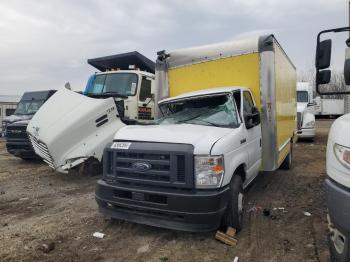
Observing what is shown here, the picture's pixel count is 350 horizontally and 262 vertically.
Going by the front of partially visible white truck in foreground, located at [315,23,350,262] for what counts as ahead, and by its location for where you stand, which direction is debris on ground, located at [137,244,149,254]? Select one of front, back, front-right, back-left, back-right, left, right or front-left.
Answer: right

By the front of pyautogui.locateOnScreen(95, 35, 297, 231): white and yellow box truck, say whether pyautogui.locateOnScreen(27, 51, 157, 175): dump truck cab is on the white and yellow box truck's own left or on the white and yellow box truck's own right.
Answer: on the white and yellow box truck's own right

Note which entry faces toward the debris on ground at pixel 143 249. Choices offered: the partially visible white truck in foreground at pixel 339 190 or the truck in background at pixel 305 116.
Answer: the truck in background at pixel 305 116

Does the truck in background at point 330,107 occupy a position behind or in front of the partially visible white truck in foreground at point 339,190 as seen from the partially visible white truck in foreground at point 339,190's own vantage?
behind

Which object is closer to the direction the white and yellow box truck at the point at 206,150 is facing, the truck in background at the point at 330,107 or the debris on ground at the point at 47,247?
the debris on ground

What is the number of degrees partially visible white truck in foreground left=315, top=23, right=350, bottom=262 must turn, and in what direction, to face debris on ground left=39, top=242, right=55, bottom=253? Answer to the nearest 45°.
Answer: approximately 90° to its right

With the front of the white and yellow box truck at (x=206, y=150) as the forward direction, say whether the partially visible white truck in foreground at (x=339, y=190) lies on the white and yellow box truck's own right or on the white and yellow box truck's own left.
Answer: on the white and yellow box truck's own left

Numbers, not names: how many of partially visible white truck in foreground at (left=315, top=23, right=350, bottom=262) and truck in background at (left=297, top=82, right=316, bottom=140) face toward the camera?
2

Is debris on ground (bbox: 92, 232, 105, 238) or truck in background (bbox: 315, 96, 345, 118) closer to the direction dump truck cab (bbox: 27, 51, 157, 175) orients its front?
the debris on ground

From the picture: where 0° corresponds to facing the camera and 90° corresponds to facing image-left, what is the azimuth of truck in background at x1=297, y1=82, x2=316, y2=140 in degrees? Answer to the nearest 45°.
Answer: approximately 0°
